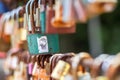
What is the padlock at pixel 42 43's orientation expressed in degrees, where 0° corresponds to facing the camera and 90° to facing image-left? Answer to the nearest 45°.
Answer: approximately 0°
